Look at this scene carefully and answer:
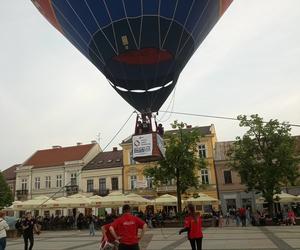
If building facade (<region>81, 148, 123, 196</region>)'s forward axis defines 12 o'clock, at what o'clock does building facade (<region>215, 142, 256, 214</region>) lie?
building facade (<region>215, 142, 256, 214</region>) is roughly at 10 o'clock from building facade (<region>81, 148, 123, 196</region>).

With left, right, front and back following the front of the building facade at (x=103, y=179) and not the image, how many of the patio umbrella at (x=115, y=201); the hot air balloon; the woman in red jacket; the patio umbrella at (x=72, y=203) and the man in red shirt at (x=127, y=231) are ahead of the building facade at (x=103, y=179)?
5

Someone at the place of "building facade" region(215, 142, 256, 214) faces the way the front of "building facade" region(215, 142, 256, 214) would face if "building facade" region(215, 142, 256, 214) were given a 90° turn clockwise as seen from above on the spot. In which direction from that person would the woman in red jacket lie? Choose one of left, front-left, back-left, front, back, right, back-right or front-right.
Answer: left

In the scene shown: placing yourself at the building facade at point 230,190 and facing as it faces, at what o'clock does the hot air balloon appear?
The hot air balloon is roughly at 12 o'clock from the building facade.

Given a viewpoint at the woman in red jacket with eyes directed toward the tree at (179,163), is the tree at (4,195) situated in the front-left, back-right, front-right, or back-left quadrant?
front-left

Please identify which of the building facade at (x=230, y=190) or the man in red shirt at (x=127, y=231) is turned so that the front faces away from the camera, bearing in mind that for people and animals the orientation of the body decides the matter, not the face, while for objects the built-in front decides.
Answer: the man in red shirt

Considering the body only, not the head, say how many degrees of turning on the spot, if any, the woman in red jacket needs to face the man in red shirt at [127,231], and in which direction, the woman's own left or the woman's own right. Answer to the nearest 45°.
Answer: approximately 90° to the woman's own left

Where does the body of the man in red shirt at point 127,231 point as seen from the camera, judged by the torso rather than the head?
away from the camera

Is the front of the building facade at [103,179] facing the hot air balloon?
yes

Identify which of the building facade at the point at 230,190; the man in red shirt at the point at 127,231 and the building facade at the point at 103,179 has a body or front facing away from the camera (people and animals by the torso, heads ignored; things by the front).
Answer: the man in red shirt

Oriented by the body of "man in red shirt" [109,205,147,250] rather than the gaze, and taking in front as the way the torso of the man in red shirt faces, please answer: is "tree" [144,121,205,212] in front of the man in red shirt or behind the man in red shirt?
in front

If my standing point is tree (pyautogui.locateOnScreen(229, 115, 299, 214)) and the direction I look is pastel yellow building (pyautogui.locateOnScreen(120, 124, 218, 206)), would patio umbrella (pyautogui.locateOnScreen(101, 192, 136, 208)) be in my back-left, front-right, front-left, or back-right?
front-left

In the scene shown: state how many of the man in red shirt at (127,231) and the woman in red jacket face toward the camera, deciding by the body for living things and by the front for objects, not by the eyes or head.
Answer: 0

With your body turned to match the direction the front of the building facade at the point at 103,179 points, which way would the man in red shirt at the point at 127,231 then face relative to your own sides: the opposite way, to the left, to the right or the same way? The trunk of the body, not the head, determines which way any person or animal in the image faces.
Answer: the opposite way

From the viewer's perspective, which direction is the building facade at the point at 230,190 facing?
toward the camera

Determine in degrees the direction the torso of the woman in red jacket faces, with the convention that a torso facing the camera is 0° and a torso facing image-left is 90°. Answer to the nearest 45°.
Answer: approximately 135°
